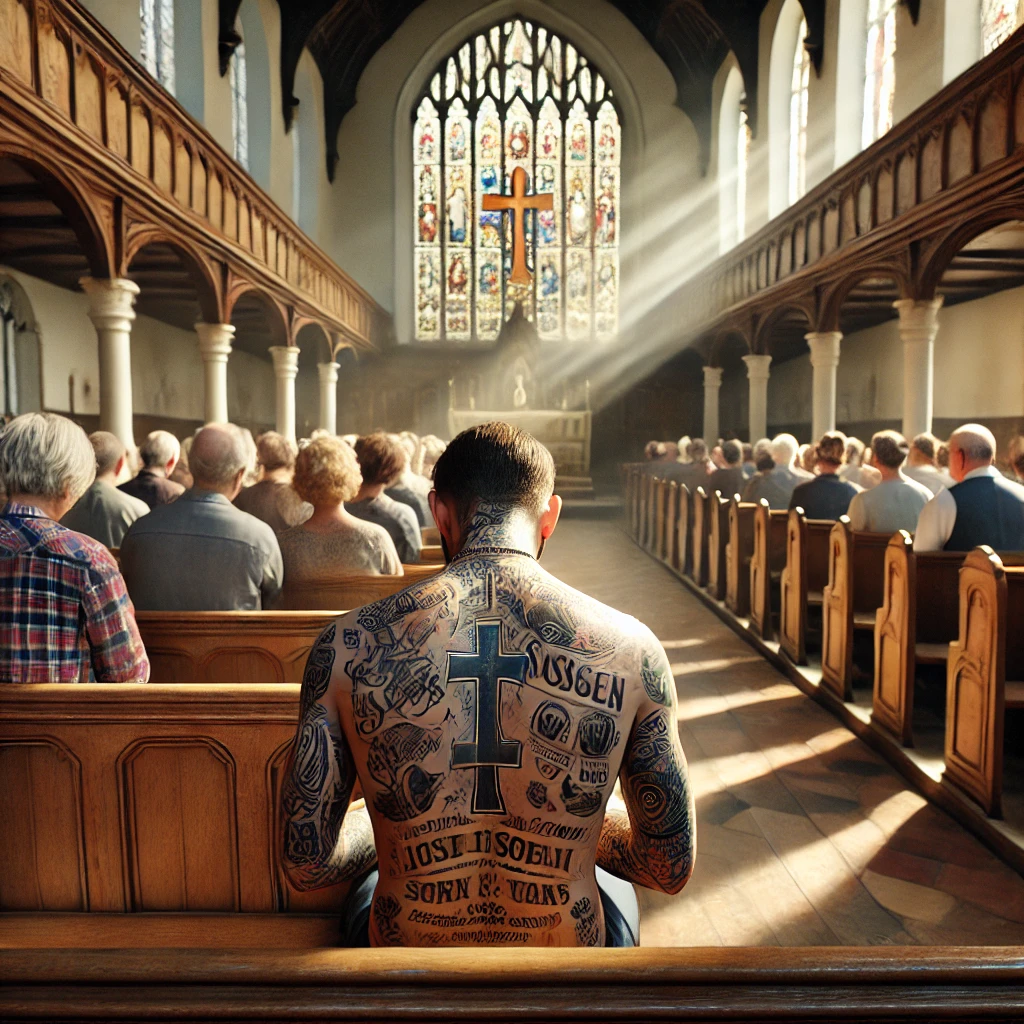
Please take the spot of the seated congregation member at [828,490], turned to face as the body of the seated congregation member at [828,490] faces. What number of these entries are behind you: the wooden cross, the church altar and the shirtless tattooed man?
1

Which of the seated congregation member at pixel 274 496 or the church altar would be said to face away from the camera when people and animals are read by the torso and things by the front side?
the seated congregation member

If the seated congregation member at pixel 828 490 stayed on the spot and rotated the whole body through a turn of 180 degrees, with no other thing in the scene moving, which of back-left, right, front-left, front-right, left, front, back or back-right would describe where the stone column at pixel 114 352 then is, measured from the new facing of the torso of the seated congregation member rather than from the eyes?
right

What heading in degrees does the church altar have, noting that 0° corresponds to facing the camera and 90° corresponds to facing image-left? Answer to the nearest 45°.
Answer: approximately 0°

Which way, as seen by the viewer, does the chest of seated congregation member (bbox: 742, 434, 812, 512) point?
away from the camera

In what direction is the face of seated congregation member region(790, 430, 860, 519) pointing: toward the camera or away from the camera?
away from the camera

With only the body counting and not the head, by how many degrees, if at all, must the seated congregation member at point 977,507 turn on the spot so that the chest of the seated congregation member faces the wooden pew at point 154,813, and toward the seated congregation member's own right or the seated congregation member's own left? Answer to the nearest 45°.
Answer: approximately 90° to the seated congregation member's own left

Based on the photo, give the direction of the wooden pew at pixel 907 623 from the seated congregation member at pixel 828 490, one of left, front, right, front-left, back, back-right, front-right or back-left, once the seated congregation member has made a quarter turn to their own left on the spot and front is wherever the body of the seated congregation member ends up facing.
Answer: left

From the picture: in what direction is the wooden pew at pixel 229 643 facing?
away from the camera

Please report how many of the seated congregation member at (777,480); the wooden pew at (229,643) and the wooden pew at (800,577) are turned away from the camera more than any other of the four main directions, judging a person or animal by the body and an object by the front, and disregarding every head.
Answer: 3

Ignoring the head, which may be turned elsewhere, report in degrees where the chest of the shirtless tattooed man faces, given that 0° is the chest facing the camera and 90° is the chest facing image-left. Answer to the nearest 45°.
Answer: approximately 180°

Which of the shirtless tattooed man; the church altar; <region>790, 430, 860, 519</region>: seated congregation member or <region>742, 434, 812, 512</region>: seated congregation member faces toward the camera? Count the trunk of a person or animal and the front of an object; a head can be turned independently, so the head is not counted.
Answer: the church altar

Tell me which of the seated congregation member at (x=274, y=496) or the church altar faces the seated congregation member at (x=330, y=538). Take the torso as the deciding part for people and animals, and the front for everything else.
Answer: the church altar

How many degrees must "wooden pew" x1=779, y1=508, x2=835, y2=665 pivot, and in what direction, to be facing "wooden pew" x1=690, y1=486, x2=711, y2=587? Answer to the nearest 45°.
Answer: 0° — it already faces it

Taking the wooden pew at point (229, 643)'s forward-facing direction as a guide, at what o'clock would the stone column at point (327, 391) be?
The stone column is roughly at 12 o'clock from the wooden pew.

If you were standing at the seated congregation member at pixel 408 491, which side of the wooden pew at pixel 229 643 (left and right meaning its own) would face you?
front
